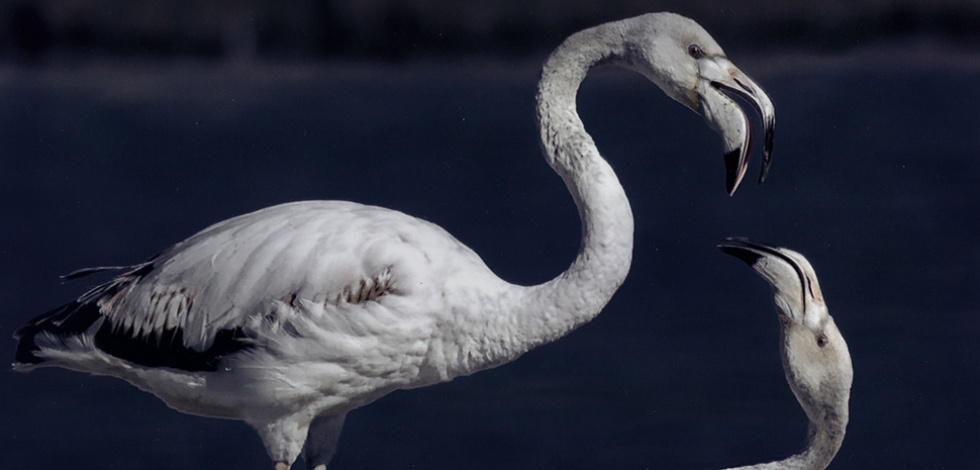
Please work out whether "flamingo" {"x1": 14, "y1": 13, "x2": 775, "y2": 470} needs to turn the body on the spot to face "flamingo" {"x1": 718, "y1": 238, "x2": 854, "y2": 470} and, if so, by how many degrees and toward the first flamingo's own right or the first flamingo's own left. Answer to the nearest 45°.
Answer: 0° — it already faces it

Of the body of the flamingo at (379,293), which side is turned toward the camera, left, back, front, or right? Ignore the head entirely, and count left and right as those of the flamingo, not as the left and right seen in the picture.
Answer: right
